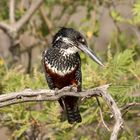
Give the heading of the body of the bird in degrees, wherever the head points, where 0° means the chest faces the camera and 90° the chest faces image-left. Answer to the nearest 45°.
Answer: approximately 0°

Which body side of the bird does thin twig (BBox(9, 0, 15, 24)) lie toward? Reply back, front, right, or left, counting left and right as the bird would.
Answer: back

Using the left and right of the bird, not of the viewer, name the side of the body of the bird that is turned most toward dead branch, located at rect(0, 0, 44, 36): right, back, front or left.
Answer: back
